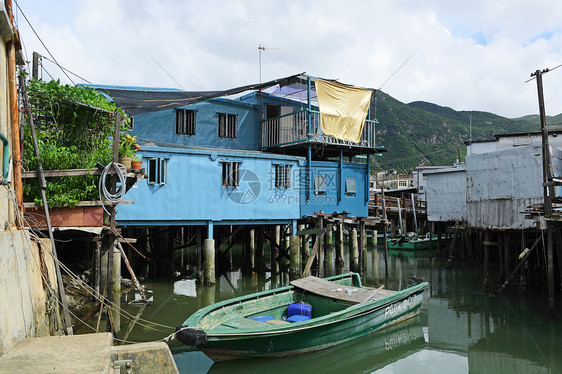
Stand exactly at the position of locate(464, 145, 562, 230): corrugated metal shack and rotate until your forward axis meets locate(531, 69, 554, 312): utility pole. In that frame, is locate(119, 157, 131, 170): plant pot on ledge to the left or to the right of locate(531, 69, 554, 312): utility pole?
right
